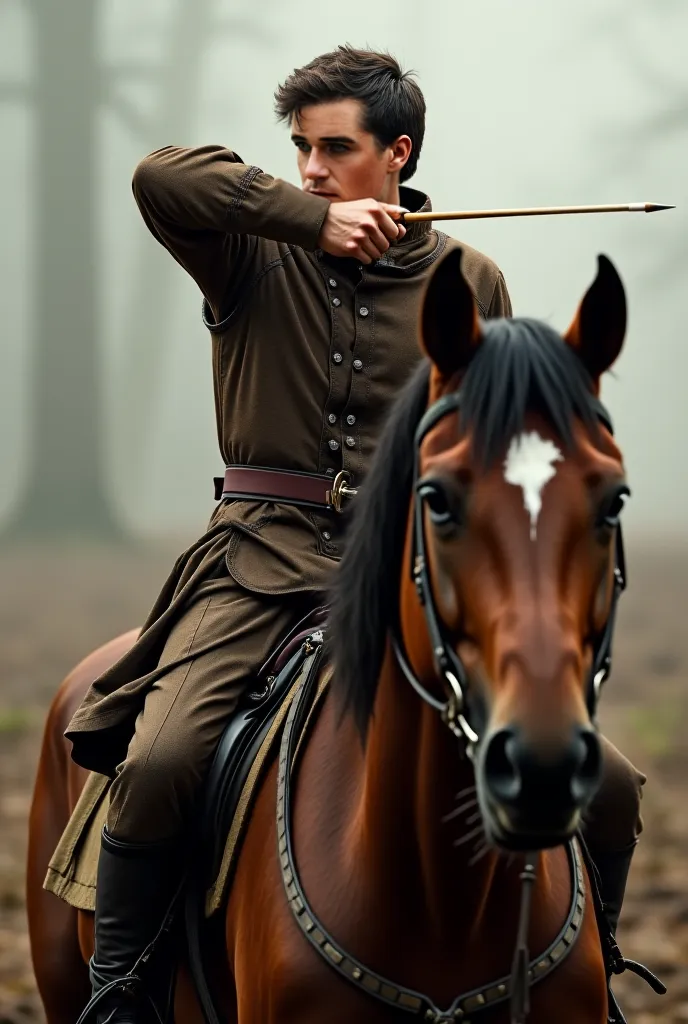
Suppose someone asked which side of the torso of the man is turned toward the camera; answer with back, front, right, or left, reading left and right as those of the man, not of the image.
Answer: front
